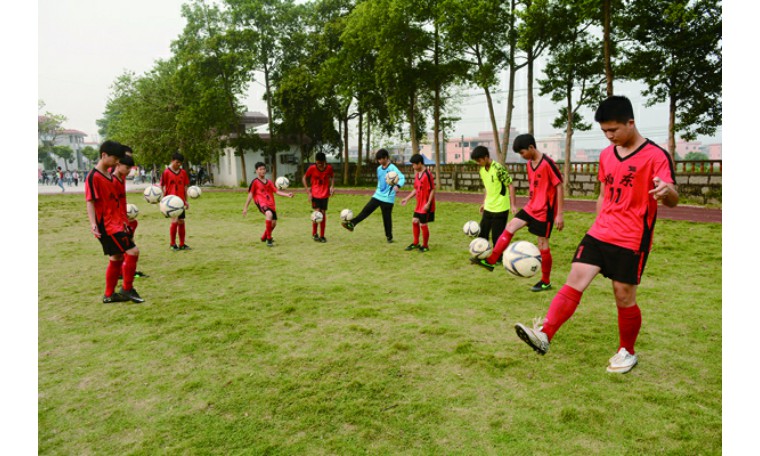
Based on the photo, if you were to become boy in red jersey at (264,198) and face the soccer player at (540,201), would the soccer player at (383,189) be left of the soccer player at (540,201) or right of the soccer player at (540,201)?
left

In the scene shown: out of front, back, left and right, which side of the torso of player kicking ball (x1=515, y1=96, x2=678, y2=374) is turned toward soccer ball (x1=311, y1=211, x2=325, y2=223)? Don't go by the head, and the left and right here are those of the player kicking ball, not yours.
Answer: right

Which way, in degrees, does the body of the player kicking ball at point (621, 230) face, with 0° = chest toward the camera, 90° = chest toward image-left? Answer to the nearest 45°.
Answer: approximately 45°

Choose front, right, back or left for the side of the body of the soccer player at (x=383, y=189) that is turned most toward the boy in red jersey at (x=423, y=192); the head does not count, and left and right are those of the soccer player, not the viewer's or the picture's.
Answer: left

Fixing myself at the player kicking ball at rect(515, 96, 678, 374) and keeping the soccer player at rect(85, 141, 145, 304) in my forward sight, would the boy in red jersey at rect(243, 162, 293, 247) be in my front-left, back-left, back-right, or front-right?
front-right

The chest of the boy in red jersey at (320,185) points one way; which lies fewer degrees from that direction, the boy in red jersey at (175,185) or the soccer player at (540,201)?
the soccer player

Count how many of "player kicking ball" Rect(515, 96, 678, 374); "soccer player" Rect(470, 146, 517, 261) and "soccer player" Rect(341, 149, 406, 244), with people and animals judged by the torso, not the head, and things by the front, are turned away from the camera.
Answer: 0

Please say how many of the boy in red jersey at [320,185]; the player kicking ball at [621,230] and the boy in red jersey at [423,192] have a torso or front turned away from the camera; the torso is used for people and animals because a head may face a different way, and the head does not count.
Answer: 0

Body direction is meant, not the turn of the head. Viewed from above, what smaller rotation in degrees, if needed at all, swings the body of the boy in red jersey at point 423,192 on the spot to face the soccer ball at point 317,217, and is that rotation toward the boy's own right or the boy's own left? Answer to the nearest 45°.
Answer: approximately 90° to the boy's own right

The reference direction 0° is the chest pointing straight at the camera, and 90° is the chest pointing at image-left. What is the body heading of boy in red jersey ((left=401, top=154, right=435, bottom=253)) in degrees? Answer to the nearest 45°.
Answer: approximately 45°

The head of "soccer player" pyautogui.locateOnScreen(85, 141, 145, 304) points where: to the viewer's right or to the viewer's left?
to the viewer's right

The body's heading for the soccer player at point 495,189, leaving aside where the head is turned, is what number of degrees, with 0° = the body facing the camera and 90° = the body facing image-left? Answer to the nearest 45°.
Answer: approximately 45°

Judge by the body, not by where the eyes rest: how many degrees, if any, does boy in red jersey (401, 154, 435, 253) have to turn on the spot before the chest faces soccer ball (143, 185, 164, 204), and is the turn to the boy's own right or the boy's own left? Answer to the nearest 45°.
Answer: approximately 45° to the boy's own right

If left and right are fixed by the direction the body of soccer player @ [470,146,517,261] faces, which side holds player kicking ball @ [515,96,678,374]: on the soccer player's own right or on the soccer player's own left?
on the soccer player's own left

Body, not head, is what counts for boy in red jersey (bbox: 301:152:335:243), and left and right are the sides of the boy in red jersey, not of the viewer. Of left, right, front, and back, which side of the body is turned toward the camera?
front
